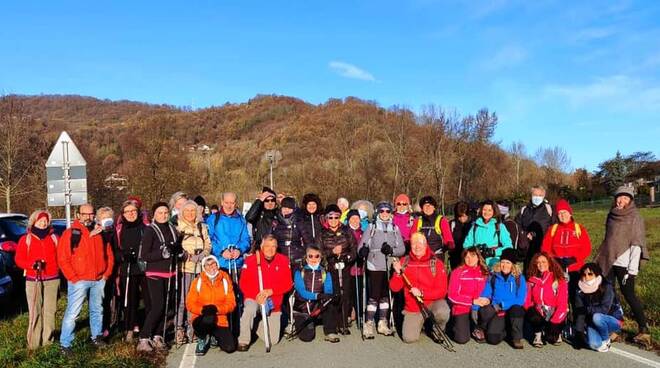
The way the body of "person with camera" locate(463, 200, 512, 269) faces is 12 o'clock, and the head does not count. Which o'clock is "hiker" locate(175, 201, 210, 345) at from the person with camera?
The hiker is roughly at 2 o'clock from the person with camera.

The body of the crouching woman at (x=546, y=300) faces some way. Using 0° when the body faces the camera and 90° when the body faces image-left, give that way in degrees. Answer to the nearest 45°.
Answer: approximately 0°

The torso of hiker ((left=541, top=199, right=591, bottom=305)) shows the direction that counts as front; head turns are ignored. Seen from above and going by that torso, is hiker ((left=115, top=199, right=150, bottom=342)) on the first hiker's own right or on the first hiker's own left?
on the first hiker's own right

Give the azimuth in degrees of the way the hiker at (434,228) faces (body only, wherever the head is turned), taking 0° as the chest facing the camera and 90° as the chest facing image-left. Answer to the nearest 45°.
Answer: approximately 0°

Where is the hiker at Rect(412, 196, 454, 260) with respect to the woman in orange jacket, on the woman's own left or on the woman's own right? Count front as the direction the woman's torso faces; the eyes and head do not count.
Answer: on the woman's own left

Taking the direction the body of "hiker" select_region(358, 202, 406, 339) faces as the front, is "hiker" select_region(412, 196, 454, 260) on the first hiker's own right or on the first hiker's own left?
on the first hiker's own left

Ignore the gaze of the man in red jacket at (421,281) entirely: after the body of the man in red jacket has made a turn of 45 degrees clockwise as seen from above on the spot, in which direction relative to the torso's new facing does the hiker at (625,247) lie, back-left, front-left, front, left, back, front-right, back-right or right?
back-left

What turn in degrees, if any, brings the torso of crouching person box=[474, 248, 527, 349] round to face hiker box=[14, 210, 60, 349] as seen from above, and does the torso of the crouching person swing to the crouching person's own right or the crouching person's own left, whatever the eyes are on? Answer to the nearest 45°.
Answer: approximately 90° to the crouching person's own right
